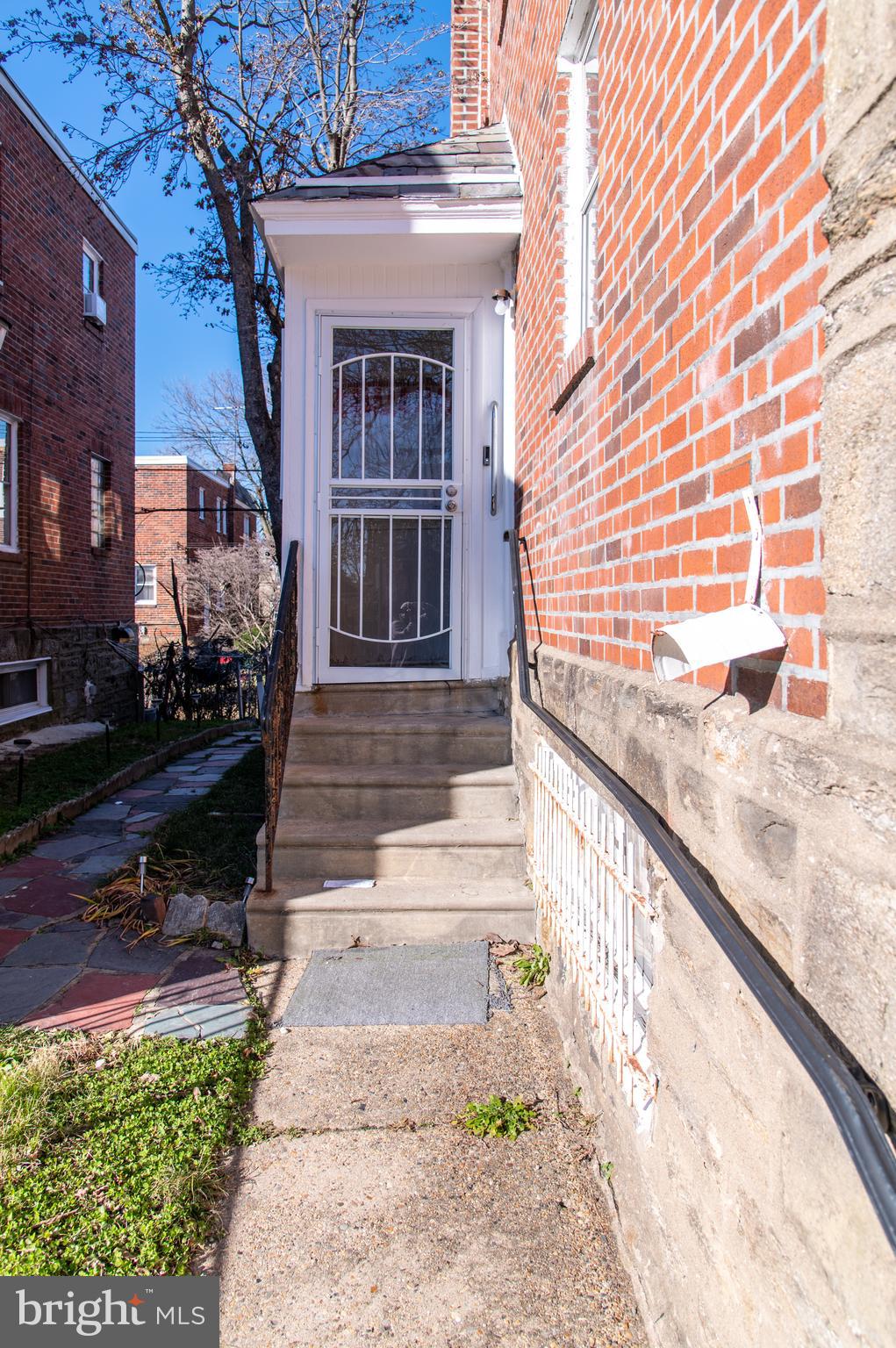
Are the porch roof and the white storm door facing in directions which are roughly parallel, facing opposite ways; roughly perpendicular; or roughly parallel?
roughly parallel

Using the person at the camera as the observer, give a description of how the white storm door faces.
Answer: facing the viewer

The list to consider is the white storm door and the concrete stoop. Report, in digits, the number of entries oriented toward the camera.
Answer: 2

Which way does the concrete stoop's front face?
toward the camera

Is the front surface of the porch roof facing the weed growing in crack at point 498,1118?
yes

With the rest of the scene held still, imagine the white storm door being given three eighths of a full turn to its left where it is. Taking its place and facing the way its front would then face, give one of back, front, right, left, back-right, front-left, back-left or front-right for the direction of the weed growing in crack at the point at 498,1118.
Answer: back-right

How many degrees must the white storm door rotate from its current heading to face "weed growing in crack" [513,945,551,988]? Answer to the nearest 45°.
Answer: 0° — it already faces it

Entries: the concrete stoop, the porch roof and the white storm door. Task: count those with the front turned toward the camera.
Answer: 3

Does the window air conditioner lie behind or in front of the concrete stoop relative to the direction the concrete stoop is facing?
behind

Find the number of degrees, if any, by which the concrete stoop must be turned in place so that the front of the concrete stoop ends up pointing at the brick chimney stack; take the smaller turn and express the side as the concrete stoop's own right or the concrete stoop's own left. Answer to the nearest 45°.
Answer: approximately 180°

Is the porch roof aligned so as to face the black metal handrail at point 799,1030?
yes
